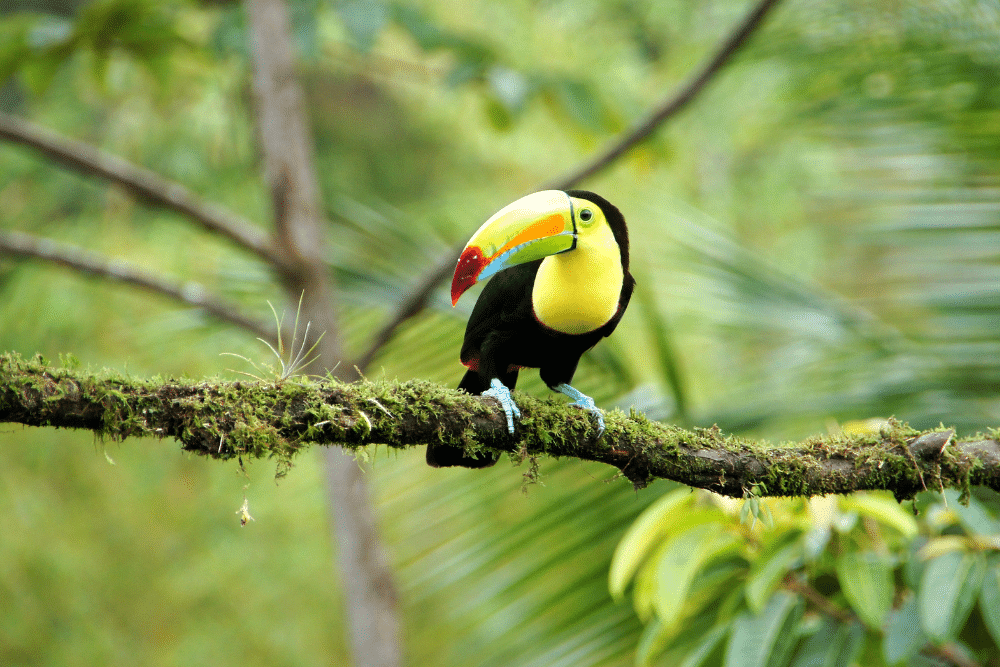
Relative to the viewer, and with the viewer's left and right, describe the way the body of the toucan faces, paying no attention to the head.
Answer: facing the viewer and to the right of the viewer

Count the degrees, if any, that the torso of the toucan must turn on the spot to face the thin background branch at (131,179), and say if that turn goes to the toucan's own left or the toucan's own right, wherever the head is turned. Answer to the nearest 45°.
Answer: approximately 180°

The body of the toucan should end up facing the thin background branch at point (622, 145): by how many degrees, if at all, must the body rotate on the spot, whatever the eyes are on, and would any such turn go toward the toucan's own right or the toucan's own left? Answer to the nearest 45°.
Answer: approximately 135° to the toucan's own left
